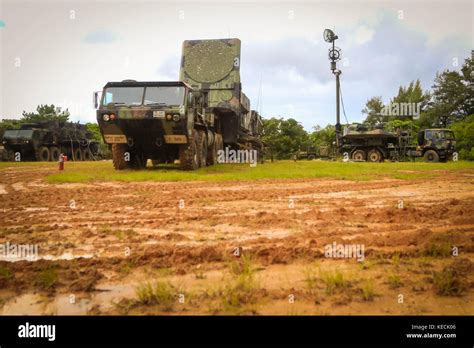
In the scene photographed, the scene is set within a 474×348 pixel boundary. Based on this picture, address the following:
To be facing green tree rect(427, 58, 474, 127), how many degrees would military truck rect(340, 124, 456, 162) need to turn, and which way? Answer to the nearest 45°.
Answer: approximately 90° to its left

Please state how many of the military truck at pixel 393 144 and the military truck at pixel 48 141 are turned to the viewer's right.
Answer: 1

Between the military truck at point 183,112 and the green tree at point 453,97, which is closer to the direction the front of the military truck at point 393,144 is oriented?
the green tree

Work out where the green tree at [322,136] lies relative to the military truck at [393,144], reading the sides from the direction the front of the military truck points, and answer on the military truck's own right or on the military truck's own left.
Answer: on the military truck's own left

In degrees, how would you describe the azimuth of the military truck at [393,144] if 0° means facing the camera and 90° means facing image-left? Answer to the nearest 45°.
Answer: approximately 270°

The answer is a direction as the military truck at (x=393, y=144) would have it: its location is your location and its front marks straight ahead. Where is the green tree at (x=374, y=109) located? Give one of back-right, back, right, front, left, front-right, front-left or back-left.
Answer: left

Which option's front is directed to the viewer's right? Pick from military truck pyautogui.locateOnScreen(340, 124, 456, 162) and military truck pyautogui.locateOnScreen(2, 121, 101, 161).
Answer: military truck pyautogui.locateOnScreen(340, 124, 456, 162)

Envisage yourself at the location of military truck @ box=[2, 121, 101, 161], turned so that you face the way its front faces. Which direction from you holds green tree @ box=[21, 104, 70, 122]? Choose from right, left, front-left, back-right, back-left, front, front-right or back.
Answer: back-right

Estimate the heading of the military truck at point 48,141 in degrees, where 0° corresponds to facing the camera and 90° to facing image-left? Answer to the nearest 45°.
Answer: approximately 45°
